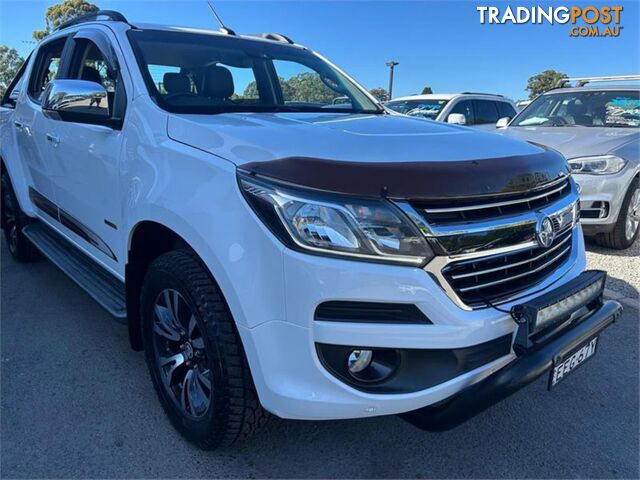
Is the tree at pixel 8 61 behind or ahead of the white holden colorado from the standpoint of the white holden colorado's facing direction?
behind

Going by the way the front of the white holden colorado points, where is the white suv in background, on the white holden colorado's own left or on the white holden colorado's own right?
on the white holden colorado's own left

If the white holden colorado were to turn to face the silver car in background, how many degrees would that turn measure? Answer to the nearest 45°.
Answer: approximately 90° to its left

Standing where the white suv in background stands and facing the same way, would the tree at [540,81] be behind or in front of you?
behind

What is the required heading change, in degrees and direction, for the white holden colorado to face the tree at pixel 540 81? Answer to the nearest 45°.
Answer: approximately 90° to its left

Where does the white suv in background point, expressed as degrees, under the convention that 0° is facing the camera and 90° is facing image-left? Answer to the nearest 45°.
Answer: approximately 45°

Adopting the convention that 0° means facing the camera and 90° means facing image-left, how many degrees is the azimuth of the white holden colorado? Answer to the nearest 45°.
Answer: approximately 315°

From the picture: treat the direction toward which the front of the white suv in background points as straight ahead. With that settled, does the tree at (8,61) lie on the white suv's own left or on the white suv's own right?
on the white suv's own right

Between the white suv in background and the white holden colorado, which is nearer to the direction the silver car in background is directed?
the white holden colorado

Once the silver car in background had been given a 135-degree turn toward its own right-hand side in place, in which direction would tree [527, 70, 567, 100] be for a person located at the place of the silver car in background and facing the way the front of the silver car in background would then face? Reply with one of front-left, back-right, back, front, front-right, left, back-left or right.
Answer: front

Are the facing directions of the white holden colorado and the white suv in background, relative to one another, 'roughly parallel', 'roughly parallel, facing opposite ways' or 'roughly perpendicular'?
roughly perpendicular

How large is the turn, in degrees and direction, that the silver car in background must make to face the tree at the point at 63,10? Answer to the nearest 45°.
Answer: approximately 90° to its right

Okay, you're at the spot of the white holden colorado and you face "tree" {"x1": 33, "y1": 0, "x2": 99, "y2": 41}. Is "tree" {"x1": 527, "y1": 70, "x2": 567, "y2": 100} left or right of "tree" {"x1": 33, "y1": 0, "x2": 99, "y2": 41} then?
right
